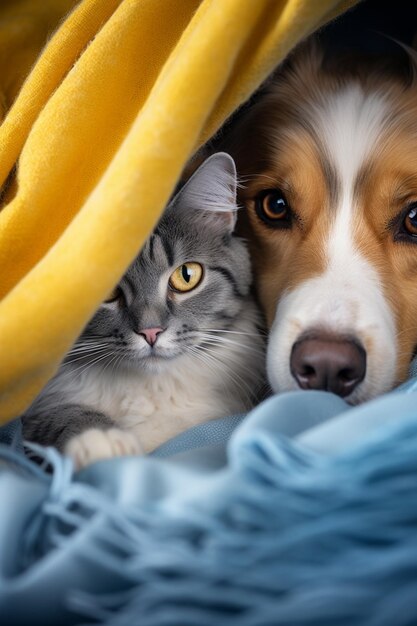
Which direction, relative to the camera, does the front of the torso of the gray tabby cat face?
toward the camera

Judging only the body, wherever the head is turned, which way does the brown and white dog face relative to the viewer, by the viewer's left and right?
facing the viewer

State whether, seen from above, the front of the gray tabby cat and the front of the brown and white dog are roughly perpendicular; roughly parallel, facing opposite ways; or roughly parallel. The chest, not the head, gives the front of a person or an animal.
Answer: roughly parallel

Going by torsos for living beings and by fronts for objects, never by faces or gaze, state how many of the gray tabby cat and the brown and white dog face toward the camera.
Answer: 2
